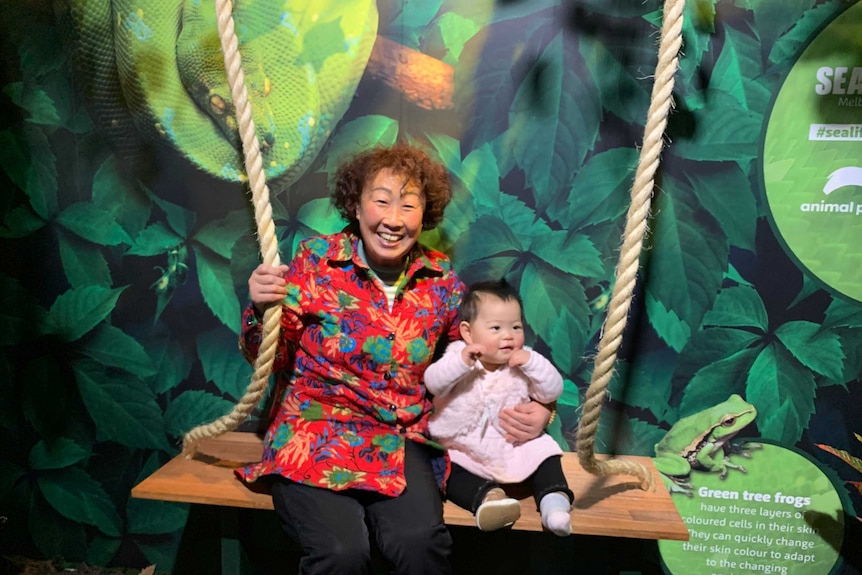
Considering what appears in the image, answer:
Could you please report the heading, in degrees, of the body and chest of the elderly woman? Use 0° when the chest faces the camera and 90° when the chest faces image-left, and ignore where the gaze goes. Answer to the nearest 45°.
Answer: approximately 0°
